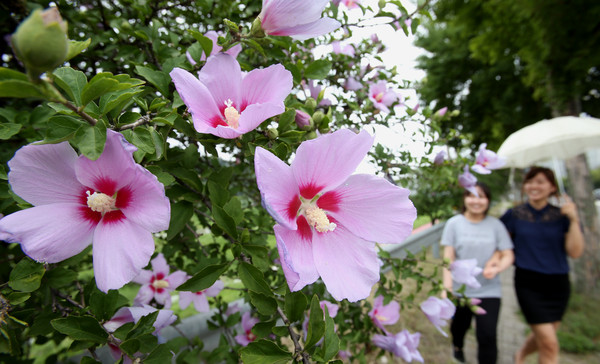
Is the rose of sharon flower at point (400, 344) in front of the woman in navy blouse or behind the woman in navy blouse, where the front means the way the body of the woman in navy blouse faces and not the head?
in front

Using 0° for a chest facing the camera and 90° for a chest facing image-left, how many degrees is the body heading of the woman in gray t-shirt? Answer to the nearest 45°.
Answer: approximately 0°

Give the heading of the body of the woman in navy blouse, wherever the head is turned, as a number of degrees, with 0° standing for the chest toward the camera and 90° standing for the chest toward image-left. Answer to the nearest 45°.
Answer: approximately 0°

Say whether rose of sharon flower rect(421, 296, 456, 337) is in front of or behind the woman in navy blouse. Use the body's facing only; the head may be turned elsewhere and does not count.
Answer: in front

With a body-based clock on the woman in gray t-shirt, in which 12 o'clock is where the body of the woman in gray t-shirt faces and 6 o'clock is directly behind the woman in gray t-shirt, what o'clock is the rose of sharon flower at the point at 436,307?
The rose of sharon flower is roughly at 12 o'clock from the woman in gray t-shirt.

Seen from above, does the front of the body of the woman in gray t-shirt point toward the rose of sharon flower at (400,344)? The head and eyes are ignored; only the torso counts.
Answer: yes

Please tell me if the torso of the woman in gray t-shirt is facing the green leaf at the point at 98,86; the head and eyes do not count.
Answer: yes

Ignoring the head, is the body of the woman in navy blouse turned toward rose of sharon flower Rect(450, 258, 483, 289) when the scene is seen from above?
yes

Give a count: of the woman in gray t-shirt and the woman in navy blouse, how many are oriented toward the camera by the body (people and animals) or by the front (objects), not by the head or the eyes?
2
